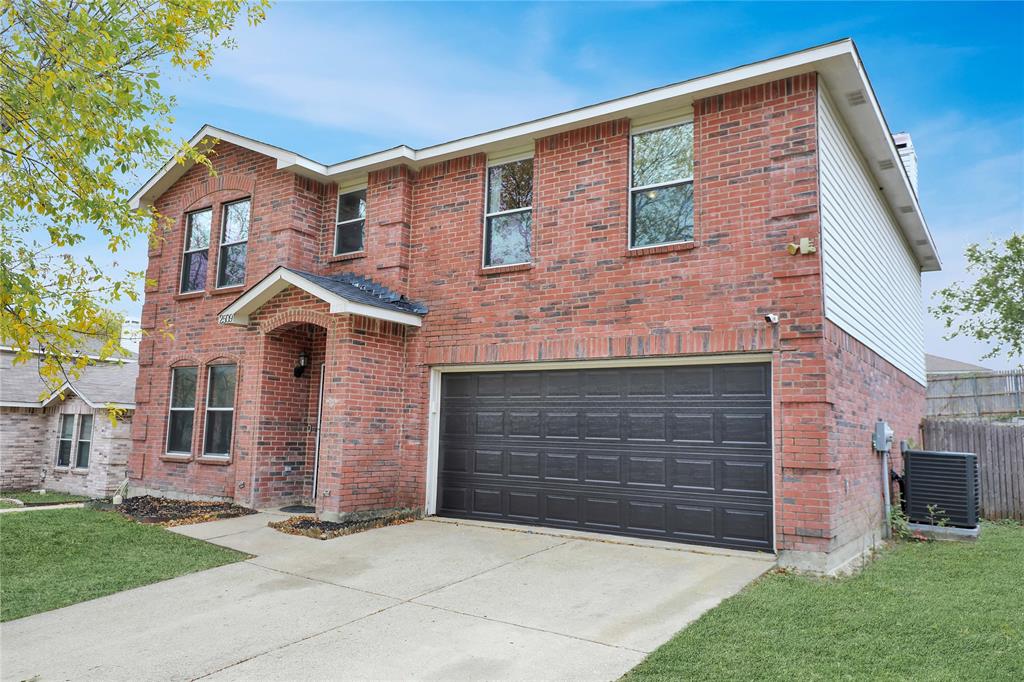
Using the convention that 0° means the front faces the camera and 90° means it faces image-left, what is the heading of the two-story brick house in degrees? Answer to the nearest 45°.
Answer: approximately 45°

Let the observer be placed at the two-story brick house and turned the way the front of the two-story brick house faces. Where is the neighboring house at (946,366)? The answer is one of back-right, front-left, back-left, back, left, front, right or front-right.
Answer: back

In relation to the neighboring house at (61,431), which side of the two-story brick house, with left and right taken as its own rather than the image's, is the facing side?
right

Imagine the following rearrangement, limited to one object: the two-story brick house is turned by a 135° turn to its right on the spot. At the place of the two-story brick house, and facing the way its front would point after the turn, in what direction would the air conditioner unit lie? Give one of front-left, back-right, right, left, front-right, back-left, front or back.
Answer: right

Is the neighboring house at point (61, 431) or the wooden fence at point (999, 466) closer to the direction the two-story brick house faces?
the neighboring house

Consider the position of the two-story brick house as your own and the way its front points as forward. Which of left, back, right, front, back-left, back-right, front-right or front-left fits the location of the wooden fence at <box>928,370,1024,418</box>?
back
